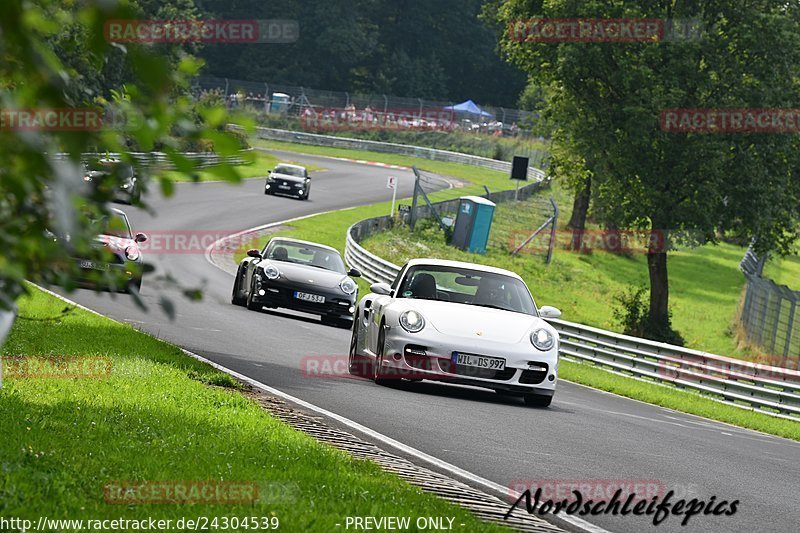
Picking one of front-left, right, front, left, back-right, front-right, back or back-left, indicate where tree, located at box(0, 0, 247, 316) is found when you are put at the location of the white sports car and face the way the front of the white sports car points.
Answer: front

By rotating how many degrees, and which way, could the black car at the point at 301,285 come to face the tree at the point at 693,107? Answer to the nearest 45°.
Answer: approximately 135° to its left

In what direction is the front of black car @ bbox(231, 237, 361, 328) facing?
toward the camera

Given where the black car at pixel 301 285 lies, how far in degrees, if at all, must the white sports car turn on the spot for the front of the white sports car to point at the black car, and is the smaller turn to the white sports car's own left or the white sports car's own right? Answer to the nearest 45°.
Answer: approximately 180°

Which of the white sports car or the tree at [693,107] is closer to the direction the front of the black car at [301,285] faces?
the white sports car

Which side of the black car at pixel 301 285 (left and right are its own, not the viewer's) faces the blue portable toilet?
back

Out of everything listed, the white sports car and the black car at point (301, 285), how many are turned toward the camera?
2

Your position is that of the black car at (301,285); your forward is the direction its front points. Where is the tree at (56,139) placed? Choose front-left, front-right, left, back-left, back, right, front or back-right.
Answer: front

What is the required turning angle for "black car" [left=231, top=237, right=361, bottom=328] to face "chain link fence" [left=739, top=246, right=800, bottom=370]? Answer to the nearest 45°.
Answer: approximately 135° to its left

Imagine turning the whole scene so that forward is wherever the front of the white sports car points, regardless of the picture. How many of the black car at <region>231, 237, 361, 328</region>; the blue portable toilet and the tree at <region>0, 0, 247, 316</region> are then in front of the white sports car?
1

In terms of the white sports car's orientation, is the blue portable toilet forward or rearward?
rearward
